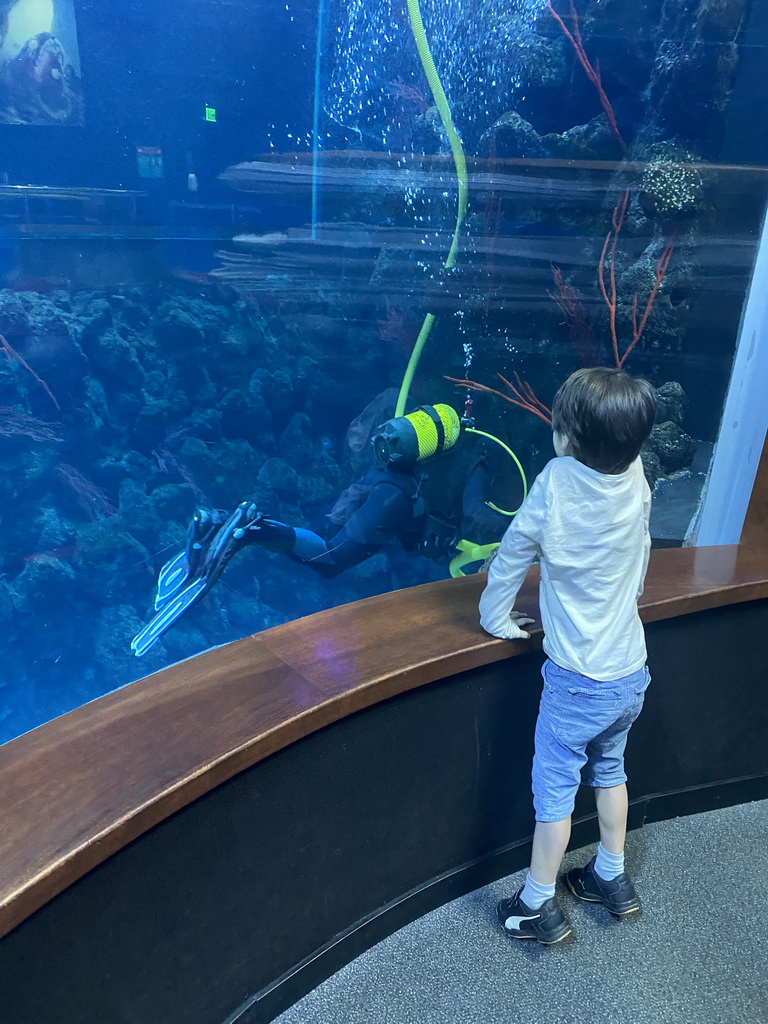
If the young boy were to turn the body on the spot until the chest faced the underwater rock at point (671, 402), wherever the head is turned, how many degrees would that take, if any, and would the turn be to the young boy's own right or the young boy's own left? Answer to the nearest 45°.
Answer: approximately 45° to the young boy's own right

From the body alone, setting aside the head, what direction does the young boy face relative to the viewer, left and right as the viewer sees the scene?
facing away from the viewer and to the left of the viewer

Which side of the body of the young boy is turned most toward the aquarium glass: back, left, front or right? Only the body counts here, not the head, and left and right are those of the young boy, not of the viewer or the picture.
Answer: front

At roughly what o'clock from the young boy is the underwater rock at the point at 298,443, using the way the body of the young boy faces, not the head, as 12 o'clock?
The underwater rock is roughly at 12 o'clock from the young boy.

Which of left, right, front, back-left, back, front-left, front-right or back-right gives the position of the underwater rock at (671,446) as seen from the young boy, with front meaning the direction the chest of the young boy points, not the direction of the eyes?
front-right

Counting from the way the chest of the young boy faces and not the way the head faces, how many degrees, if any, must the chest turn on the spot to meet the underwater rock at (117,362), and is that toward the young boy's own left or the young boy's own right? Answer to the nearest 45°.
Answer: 0° — they already face it

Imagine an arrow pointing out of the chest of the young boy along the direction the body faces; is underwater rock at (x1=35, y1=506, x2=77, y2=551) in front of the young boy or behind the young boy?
in front

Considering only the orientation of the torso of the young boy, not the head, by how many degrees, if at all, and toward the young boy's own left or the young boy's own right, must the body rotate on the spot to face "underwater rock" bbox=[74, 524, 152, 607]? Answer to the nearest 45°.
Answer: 0° — they already face it

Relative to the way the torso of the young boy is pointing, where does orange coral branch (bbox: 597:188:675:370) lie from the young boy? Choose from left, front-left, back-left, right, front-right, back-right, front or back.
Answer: front-right

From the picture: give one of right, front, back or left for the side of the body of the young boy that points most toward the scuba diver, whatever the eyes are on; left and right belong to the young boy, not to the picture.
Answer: front

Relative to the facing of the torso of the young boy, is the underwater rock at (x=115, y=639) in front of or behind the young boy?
in front

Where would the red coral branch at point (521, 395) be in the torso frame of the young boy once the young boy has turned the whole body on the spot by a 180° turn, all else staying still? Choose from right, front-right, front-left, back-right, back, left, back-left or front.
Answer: back-left
